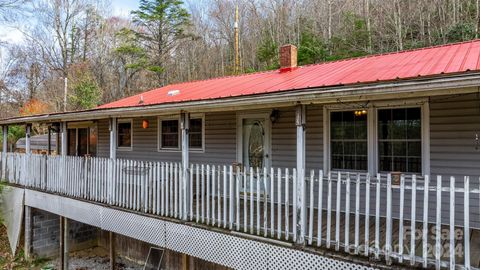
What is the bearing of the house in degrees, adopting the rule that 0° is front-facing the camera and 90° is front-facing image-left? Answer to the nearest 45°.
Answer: approximately 45°

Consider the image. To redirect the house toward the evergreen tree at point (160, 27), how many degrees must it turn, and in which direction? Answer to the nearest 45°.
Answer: approximately 135° to its right

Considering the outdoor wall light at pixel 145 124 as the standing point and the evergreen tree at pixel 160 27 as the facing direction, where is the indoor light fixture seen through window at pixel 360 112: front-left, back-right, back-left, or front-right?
back-right
